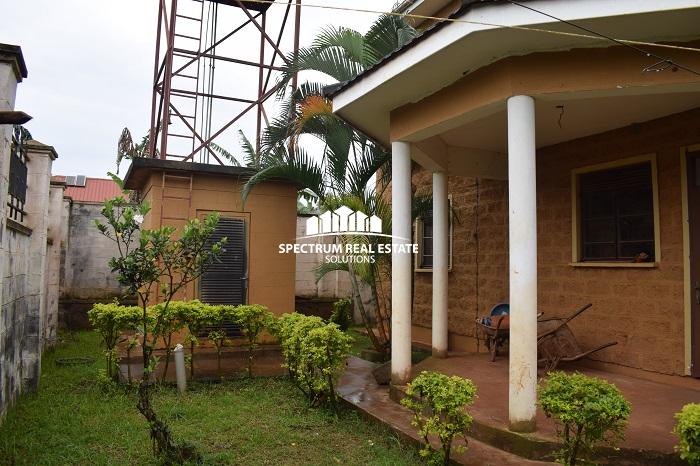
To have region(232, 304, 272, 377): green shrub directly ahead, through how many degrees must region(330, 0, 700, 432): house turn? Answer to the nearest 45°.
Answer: approximately 45° to its right

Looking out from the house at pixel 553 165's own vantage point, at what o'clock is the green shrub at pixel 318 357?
The green shrub is roughly at 1 o'clock from the house.

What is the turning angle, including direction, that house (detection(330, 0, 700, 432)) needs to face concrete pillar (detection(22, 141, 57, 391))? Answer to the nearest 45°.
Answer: approximately 45° to its right

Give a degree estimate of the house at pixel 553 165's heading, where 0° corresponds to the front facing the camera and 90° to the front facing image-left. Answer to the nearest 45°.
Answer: approximately 45°

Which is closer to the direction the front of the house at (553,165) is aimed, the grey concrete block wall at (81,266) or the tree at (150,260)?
the tree

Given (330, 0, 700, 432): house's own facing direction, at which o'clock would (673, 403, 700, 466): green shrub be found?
The green shrub is roughly at 10 o'clock from the house.

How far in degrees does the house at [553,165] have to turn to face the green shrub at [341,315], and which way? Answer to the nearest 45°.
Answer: approximately 90° to its right
